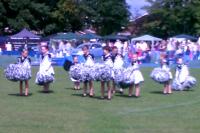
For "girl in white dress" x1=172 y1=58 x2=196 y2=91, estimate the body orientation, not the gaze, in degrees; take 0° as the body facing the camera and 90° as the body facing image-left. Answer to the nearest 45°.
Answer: approximately 45°
